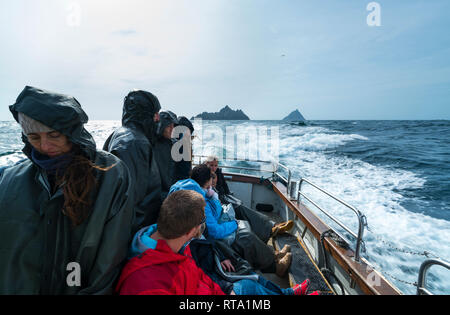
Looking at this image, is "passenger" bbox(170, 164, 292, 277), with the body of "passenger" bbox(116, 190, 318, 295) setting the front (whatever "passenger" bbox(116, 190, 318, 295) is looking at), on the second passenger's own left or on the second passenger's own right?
on the second passenger's own left

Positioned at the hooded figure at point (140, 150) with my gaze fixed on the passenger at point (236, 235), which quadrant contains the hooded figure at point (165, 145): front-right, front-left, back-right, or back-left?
front-left

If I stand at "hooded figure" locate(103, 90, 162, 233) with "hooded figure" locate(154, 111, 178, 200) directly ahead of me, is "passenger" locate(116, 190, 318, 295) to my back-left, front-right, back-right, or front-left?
back-right

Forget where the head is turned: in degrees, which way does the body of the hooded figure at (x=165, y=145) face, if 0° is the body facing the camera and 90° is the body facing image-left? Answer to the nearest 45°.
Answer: approximately 270°

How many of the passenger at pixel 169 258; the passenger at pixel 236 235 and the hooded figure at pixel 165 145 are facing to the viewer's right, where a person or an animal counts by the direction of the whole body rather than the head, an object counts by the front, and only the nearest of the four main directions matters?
3

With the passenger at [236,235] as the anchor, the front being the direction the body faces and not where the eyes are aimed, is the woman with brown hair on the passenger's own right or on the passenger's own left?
on the passenger's own right

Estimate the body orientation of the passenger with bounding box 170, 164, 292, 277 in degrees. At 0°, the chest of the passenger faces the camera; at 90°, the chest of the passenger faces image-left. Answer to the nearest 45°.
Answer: approximately 270°
